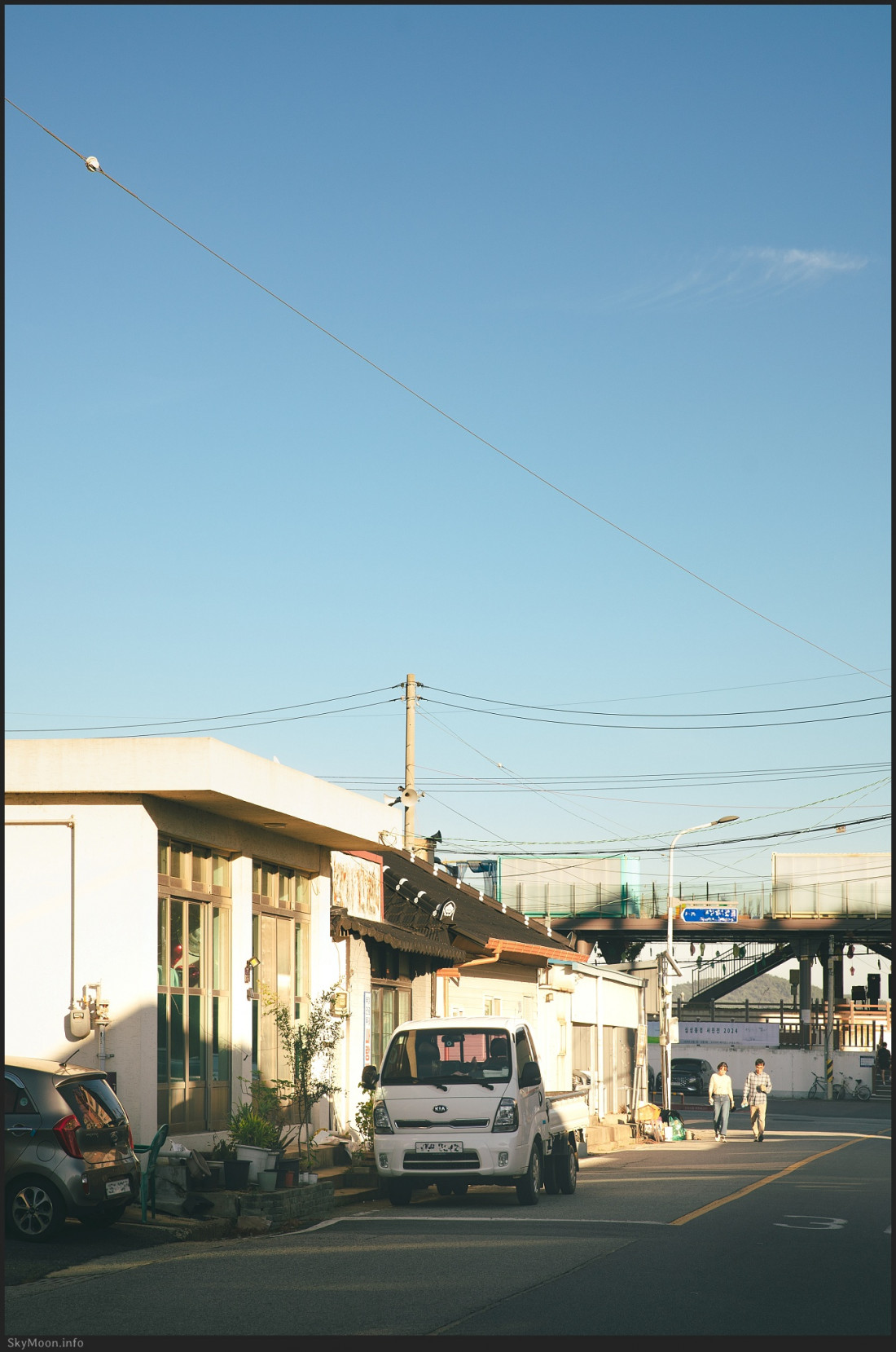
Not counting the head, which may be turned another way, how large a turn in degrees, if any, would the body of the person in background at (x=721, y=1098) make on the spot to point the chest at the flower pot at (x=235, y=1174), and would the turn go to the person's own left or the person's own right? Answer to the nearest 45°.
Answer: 0° — they already face it

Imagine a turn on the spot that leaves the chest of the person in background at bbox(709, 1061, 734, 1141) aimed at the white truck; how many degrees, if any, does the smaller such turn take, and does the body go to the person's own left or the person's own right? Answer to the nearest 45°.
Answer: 0° — they already face it

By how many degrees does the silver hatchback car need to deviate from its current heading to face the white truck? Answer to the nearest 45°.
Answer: approximately 90° to its right

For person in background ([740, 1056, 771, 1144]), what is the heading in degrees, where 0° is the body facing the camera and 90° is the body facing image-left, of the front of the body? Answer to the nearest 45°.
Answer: approximately 0°

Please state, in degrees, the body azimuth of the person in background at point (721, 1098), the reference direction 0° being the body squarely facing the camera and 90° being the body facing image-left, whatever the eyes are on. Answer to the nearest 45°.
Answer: approximately 0°

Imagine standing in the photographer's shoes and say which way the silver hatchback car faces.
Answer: facing away from the viewer and to the left of the viewer
